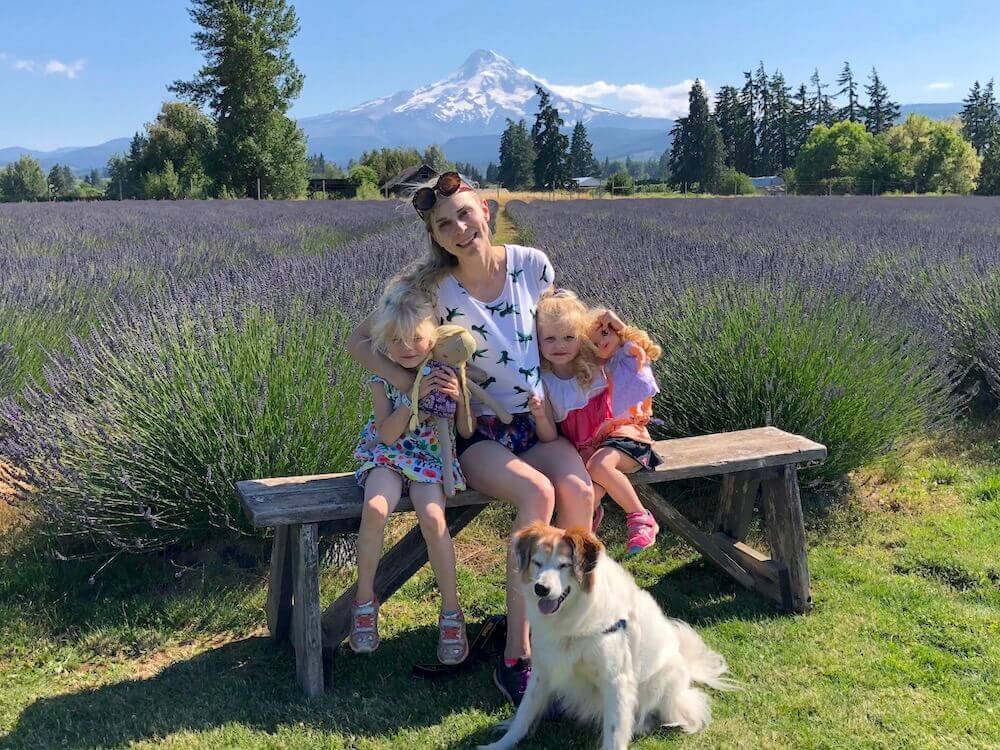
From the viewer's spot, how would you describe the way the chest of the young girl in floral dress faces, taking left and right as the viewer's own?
facing the viewer

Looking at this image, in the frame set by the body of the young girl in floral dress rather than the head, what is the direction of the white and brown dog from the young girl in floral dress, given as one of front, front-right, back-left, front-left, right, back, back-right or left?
front-left

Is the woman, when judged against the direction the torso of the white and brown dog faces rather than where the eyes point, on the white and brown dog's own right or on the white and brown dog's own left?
on the white and brown dog's own right

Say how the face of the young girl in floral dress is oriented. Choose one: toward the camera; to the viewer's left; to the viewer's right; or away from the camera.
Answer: toward the camera

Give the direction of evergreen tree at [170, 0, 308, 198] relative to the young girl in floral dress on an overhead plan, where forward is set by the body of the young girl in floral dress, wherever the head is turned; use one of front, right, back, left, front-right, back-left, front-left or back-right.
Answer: back

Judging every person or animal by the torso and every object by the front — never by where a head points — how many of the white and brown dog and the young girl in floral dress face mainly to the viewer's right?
0

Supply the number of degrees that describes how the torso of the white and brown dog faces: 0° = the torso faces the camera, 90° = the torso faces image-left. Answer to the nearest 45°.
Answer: approximately 45°

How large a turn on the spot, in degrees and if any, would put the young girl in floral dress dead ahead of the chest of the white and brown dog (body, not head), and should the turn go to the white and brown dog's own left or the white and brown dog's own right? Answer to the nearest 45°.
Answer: approximately 90° to the white and brown dog's own right

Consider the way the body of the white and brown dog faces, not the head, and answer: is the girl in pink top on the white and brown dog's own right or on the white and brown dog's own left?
on the white and brown dog's own right
